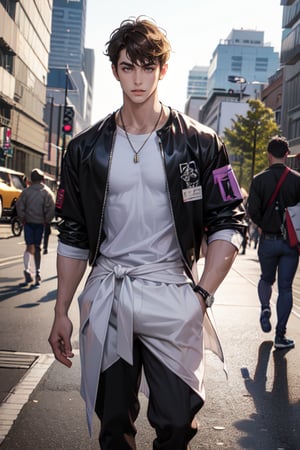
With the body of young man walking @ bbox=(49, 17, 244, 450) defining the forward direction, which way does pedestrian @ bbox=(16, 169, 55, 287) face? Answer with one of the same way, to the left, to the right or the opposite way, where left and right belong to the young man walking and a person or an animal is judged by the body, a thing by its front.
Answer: the opposite way

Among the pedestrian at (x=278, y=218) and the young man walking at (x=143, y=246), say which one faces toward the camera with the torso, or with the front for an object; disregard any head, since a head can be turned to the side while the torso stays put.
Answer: the young man walking

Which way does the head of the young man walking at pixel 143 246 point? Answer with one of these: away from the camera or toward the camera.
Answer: toward the camera

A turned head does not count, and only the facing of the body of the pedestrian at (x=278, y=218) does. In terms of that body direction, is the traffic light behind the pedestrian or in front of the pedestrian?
in front

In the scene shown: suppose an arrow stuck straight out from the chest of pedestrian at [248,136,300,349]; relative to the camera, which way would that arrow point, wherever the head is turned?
away from the camera

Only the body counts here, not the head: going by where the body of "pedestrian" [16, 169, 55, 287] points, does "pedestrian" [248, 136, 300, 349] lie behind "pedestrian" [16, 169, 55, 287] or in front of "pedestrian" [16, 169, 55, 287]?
behind

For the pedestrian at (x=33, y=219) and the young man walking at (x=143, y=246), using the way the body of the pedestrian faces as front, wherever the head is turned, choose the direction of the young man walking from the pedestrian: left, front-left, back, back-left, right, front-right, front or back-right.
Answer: back

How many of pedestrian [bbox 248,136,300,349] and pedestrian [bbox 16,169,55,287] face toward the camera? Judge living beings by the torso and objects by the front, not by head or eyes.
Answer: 0

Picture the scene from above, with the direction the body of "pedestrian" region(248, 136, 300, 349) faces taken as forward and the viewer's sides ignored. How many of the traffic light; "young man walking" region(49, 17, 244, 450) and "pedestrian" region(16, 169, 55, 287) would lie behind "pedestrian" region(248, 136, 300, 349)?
1

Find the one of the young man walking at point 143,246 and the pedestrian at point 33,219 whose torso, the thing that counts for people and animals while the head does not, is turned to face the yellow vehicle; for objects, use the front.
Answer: the pedestrian

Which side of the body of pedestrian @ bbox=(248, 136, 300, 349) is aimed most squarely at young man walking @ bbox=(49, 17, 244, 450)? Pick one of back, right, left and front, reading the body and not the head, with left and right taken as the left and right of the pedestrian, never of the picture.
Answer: back

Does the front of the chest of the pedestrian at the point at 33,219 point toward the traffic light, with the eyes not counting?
yes

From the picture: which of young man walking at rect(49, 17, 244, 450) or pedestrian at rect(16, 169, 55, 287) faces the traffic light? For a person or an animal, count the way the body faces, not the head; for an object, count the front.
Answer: the pedestrian

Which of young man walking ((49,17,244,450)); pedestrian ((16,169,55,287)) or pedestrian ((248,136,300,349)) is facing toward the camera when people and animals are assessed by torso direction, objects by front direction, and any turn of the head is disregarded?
the young man walking

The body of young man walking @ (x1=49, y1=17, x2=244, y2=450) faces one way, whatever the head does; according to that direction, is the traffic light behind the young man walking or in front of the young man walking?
behind

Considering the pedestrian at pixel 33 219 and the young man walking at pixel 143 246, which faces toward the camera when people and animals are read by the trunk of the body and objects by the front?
the young man walking

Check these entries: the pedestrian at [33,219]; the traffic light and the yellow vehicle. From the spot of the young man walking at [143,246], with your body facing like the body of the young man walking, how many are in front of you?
0

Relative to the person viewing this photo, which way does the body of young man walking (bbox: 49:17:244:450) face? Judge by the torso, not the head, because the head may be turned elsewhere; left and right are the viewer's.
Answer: facing the viewer

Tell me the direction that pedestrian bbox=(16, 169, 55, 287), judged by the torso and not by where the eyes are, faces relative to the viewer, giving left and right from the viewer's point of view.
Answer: facing away from the viewer
